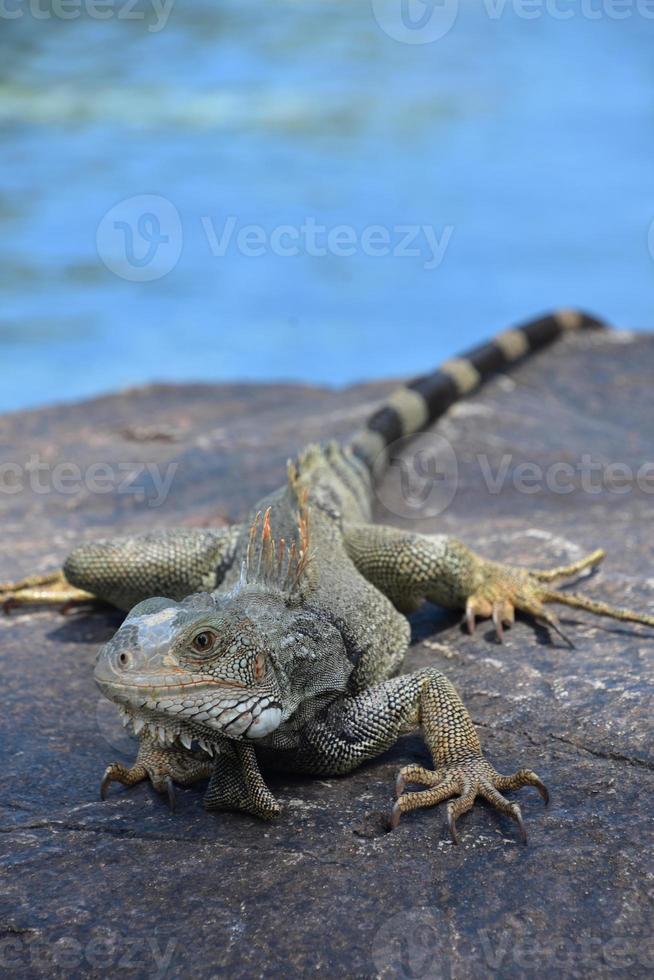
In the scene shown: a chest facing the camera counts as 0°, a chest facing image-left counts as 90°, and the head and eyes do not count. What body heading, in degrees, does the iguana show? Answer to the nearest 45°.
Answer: approximately 45°
